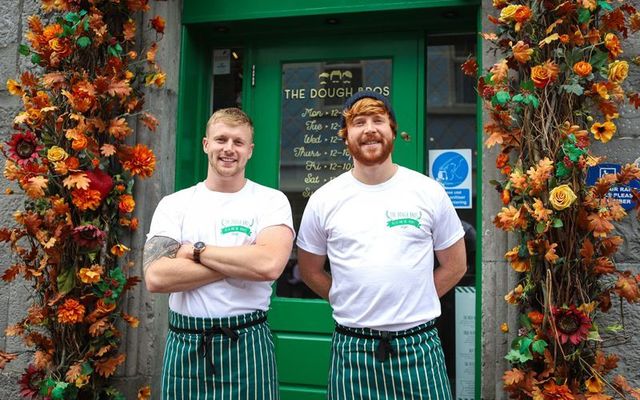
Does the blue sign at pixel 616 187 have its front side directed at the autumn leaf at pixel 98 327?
no

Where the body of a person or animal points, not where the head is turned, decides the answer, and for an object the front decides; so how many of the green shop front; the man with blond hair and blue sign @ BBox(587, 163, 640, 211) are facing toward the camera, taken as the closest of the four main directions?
3

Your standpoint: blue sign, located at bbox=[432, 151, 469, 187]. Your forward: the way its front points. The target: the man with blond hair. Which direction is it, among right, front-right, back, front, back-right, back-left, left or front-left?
front-right

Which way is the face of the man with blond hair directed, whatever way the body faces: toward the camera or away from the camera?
toward the camera

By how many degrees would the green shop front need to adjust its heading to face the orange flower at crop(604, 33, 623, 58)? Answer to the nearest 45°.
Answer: approximately 45° to its left

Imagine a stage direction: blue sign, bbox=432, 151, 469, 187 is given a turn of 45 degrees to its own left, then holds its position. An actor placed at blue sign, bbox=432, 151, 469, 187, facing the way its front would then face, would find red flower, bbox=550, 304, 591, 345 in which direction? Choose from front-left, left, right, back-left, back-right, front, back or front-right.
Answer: front

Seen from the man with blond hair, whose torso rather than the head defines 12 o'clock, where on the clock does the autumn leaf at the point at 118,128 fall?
The autumn leaf is roughly at 5 o'clock from the man with blond hair.

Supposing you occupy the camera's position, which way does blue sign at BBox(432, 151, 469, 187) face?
facing the viewer

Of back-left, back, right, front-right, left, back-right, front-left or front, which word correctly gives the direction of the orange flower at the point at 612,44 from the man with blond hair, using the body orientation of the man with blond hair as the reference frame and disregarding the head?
left

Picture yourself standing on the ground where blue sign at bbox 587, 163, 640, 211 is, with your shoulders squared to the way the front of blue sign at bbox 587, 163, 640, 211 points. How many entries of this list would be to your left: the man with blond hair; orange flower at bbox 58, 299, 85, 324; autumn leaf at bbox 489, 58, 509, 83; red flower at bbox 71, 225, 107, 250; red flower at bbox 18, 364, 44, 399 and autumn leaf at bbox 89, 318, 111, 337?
0

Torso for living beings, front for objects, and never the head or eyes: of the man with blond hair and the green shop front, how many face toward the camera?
2

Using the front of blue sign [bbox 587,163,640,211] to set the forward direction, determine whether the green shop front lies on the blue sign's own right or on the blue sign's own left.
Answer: on the blue sign's own right

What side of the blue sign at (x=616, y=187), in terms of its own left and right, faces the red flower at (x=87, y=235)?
right

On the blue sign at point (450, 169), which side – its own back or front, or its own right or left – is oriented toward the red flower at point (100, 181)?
right

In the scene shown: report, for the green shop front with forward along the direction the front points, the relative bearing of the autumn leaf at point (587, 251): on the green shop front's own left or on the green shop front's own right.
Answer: on the green shop front's own left

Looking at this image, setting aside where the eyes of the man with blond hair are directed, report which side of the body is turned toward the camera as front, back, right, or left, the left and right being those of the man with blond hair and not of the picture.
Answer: front

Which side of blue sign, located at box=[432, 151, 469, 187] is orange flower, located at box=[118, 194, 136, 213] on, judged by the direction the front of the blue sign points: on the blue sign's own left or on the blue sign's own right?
on the blue sign's own right

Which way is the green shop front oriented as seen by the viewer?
toward the camera
